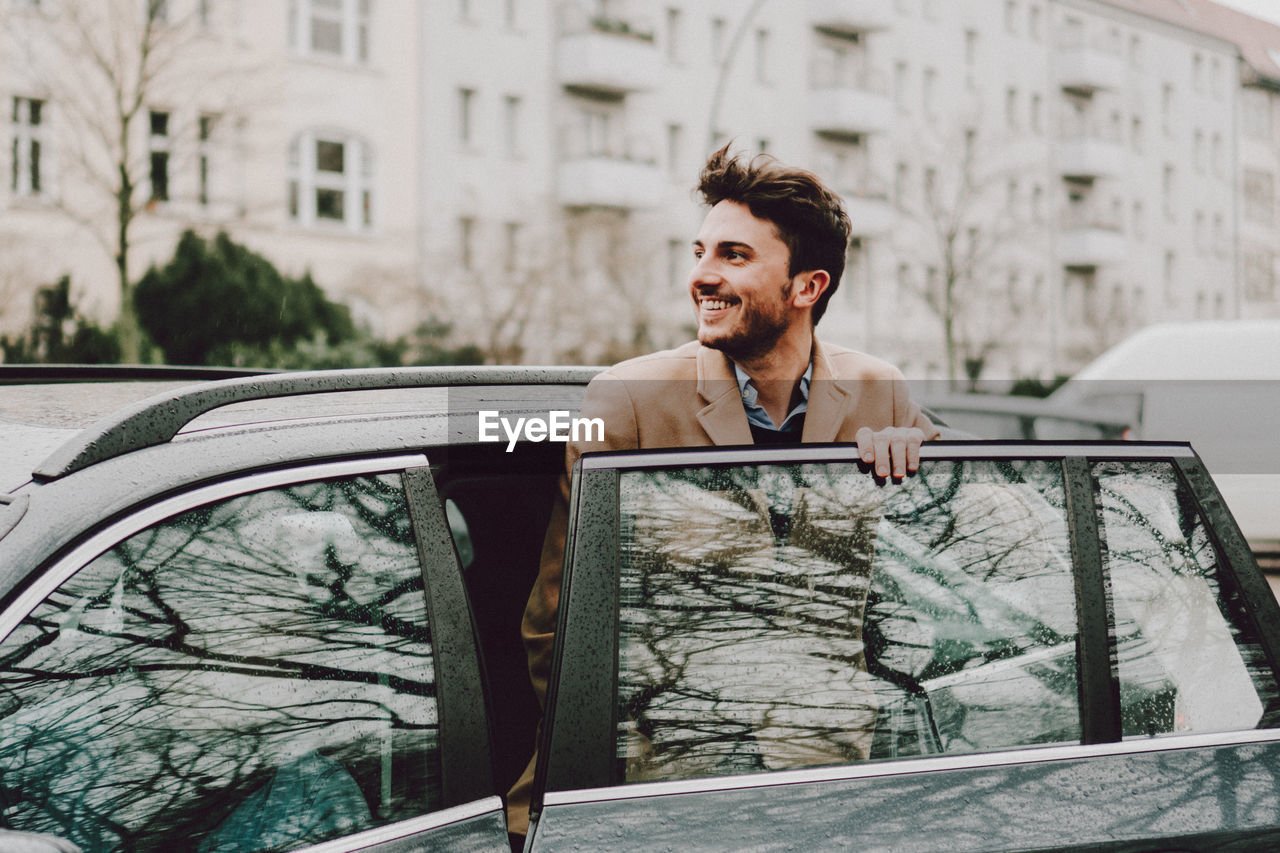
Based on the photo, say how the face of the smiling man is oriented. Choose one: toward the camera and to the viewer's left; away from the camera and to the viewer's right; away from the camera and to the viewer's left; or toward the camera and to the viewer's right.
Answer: toward the camera and to the viewer's left

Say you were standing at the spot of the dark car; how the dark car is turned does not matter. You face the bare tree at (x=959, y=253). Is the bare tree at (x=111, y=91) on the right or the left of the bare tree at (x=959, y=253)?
left

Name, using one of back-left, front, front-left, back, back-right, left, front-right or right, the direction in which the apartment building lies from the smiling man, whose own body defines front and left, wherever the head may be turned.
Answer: back

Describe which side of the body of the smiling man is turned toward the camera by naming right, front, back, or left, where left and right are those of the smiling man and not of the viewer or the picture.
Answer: front

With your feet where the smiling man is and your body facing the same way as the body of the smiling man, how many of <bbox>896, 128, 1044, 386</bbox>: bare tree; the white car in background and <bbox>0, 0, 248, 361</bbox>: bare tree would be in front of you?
0

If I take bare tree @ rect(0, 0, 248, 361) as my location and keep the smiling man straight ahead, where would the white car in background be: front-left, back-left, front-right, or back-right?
front-left

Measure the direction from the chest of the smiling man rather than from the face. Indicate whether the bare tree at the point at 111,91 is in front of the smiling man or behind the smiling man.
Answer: behind

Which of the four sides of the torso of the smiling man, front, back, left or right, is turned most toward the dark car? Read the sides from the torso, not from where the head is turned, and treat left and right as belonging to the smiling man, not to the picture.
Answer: front

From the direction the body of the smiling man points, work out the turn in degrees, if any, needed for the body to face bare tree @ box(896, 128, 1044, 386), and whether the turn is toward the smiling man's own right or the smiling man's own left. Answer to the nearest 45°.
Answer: approximately 180°

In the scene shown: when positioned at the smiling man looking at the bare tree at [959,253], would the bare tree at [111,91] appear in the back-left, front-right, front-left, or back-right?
front-left
